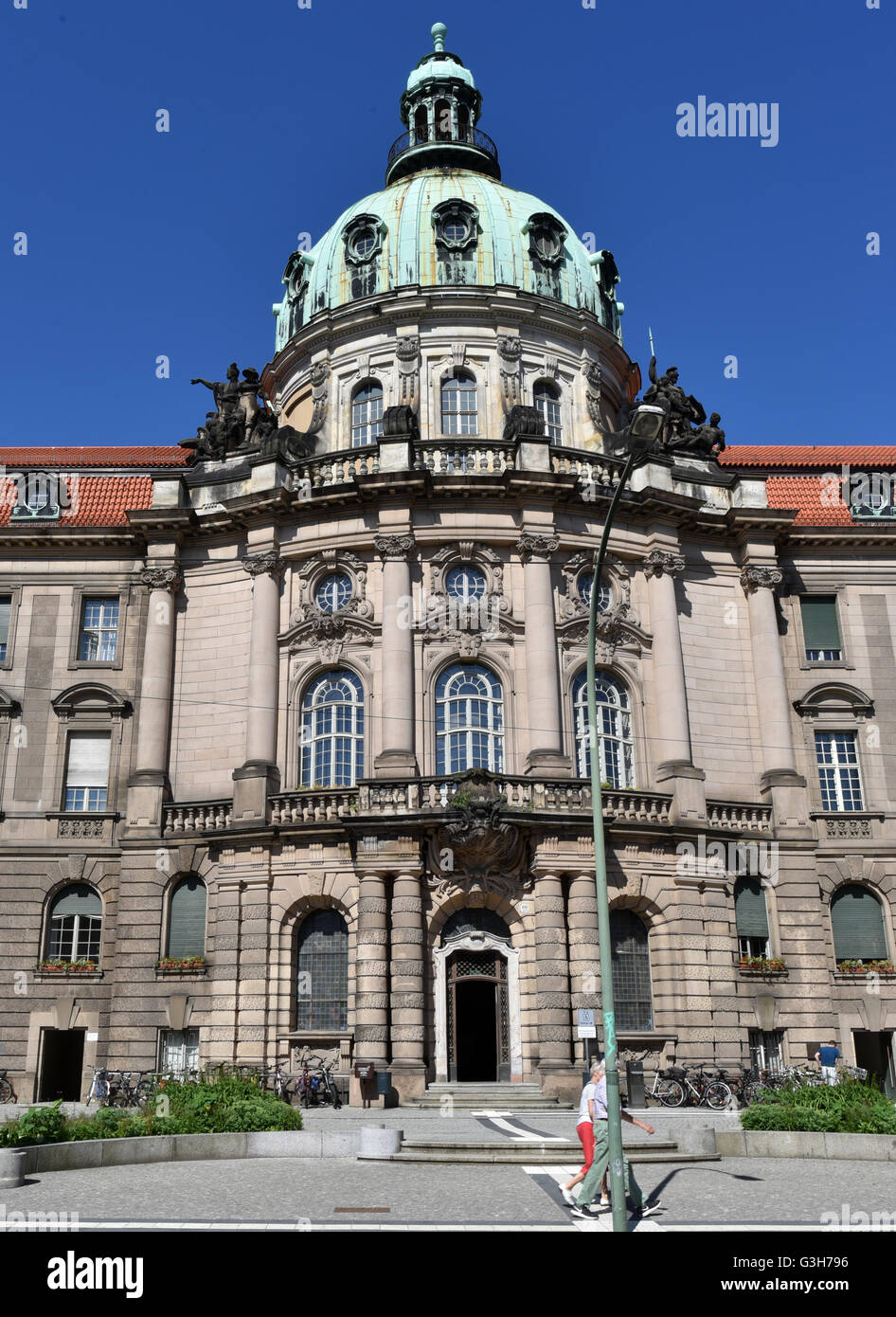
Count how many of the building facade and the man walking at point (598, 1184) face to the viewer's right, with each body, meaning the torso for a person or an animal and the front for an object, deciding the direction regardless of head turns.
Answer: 1

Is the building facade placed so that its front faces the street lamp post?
yes

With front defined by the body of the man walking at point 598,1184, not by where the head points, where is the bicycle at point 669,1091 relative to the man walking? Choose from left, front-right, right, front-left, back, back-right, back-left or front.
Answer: left

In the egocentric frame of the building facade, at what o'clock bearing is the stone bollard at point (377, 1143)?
The stone bollard is roughly at 12 o'clock from the building facade.

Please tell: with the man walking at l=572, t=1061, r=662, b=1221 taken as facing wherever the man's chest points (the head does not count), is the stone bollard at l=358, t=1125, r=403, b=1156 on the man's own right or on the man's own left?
on the man's own left

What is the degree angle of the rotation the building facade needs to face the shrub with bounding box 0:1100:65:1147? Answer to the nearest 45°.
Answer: approximately 45° to its right

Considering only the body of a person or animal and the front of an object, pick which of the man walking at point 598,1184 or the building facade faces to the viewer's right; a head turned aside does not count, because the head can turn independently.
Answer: the man walking

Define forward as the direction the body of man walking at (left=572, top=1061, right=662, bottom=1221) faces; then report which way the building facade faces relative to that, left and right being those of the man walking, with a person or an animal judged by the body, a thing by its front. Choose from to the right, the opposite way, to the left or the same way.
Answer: to the right

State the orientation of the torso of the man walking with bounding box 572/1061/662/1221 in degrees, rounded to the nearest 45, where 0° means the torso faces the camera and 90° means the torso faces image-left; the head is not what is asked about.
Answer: approximately 270°

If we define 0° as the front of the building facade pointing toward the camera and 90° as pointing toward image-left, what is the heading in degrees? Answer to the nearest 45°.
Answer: approximately 0°

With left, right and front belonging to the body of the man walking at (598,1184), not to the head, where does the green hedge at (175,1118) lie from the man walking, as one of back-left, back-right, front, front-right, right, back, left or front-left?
back-left
